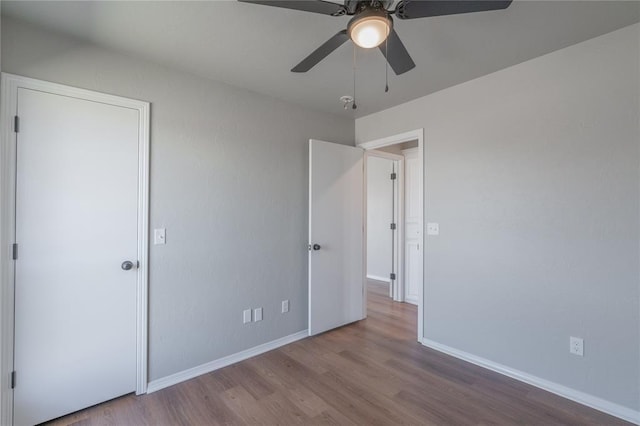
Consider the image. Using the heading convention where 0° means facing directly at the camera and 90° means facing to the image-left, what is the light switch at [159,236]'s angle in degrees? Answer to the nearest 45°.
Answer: approximately 315°

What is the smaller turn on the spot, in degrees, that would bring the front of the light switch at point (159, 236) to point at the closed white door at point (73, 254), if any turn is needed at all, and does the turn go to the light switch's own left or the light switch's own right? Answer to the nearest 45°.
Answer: approximately 135° to the light switch's own right

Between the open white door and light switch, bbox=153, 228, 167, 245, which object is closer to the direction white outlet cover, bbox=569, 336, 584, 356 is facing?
the light switch

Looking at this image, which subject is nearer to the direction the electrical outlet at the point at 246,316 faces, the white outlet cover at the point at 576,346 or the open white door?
the white outlet cover

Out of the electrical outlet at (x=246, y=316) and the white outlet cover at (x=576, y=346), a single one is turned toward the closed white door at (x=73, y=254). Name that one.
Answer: the white outlet cover

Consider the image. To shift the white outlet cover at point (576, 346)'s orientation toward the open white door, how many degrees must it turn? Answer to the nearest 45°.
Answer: approximately 45° to its right

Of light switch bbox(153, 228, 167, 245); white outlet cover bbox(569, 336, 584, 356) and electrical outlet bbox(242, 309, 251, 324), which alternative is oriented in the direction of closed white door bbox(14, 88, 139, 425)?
the white outlet cover

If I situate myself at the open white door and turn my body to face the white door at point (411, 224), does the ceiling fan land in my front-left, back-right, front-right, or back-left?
back-right

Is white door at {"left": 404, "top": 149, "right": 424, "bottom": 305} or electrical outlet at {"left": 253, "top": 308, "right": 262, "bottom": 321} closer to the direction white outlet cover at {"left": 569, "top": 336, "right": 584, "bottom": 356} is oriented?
the electrical outlet
